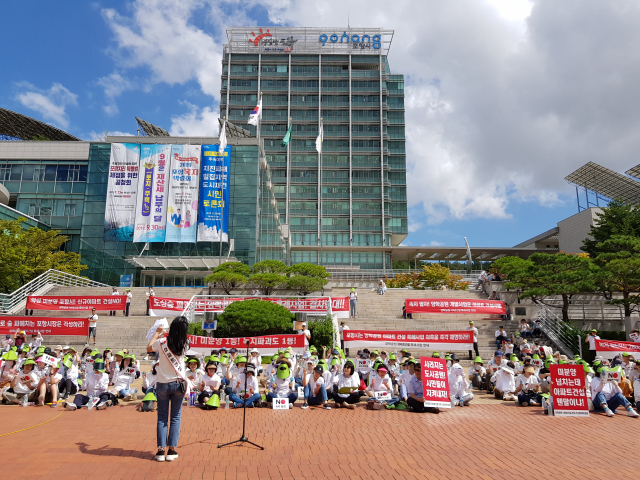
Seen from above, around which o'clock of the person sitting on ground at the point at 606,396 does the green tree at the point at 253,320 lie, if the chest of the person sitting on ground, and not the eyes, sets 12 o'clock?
The green tree is roughly at 5 o'clock from the person sitting on ground.

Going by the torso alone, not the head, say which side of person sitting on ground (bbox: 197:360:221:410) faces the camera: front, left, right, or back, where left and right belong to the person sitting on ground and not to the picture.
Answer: front

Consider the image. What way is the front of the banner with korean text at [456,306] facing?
toward the camera

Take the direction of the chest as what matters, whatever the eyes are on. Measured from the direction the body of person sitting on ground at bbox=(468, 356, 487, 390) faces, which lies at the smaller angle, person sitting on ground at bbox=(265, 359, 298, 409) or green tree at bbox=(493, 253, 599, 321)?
the person sitting on ground

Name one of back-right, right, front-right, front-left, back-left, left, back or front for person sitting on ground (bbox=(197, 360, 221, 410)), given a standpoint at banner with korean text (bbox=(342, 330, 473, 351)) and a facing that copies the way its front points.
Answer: front-right

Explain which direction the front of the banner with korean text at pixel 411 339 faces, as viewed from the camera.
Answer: facing the viewer

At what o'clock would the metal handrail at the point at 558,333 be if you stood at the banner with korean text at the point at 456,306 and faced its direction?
The metal handrail is roughly at 10 o'clock from the banner with korean text.

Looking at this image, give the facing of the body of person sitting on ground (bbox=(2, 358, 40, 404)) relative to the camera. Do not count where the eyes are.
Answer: toward the camera

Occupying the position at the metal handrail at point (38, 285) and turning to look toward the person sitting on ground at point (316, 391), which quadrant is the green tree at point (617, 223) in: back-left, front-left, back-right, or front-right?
front-left

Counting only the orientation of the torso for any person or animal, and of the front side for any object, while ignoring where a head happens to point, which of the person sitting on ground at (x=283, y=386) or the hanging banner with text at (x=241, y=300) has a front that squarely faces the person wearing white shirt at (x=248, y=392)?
the hanging banner with text

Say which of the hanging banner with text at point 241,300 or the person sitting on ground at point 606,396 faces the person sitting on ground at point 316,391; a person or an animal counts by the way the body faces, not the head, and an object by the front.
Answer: the hanging banner with text

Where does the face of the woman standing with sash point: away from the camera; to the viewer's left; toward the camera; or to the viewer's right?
away from the camera

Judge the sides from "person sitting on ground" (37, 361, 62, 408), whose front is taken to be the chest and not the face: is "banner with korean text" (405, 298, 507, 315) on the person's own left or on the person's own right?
on the person's own left
